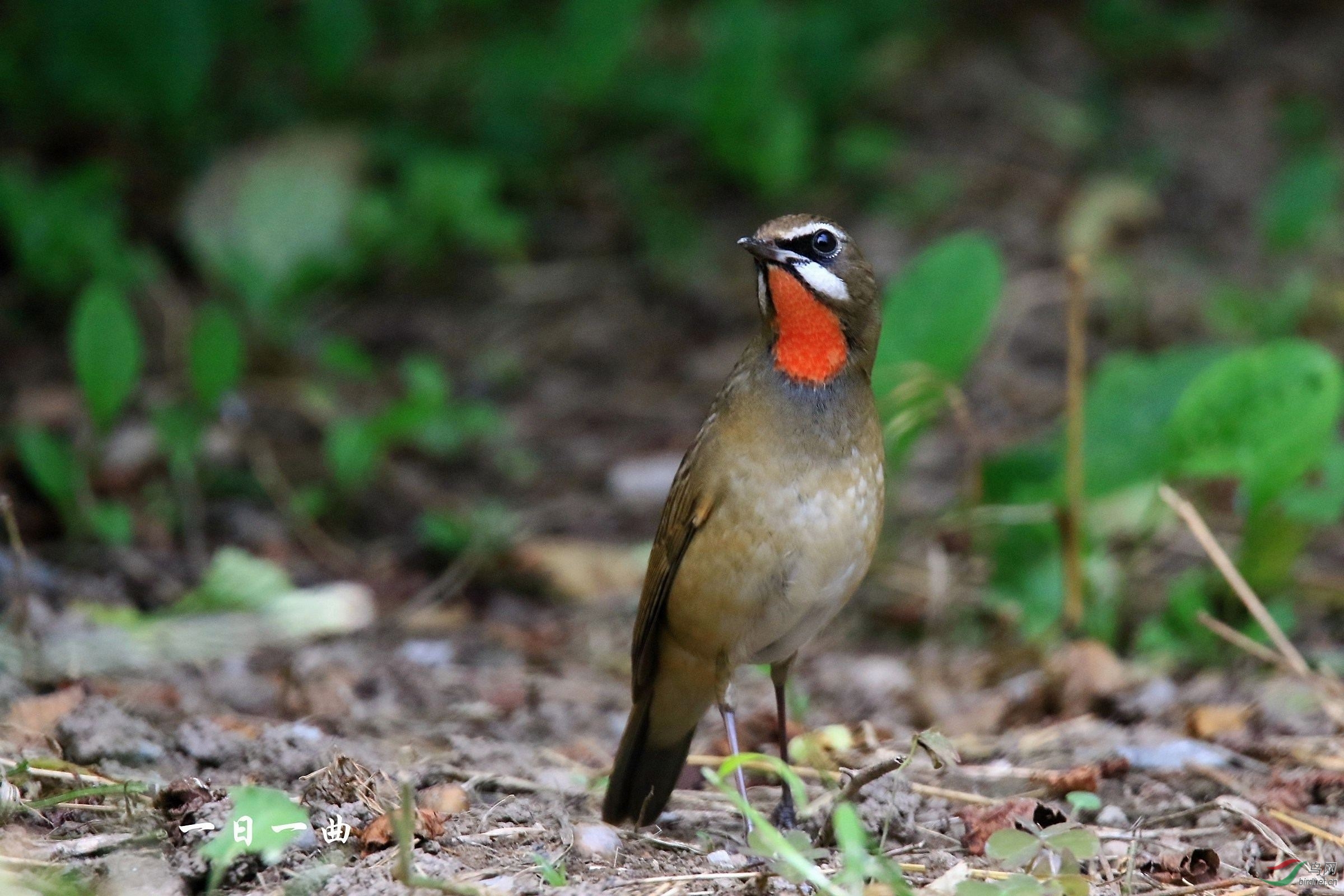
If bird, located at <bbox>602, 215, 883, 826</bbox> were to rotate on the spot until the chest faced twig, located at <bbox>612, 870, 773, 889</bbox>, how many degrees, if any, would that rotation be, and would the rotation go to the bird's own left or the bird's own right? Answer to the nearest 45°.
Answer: approximately 45° to the bird's own right

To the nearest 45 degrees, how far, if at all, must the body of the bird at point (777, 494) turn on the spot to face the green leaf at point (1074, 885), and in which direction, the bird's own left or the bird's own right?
0° — it already faces it

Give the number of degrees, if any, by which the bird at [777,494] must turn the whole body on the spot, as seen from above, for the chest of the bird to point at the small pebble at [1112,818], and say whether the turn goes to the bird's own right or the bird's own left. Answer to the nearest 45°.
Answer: approximately 45° to the bird's own left

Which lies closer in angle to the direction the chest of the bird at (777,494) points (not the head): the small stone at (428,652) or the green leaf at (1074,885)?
the green leaf

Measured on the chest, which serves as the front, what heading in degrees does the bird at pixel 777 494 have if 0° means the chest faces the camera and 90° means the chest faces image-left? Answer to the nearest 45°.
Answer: approximately 315°

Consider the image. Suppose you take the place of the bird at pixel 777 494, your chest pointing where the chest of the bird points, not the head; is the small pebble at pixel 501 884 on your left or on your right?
on your right

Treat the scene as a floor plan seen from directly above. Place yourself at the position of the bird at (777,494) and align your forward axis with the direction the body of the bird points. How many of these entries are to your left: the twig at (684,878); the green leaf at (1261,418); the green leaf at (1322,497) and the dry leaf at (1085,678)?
3

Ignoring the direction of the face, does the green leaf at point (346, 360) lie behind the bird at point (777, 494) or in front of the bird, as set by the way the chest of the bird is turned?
behind

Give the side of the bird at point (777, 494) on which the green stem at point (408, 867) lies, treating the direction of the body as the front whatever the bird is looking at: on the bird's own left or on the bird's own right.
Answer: on the bird's own right

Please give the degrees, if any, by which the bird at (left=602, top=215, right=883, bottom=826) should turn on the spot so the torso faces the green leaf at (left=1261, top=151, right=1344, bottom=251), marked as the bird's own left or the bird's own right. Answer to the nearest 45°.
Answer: approximately 90° to the bird's own left

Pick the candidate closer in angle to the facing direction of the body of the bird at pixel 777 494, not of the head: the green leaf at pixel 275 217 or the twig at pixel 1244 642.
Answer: the twig

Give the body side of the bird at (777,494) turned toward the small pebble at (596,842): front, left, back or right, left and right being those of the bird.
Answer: right
